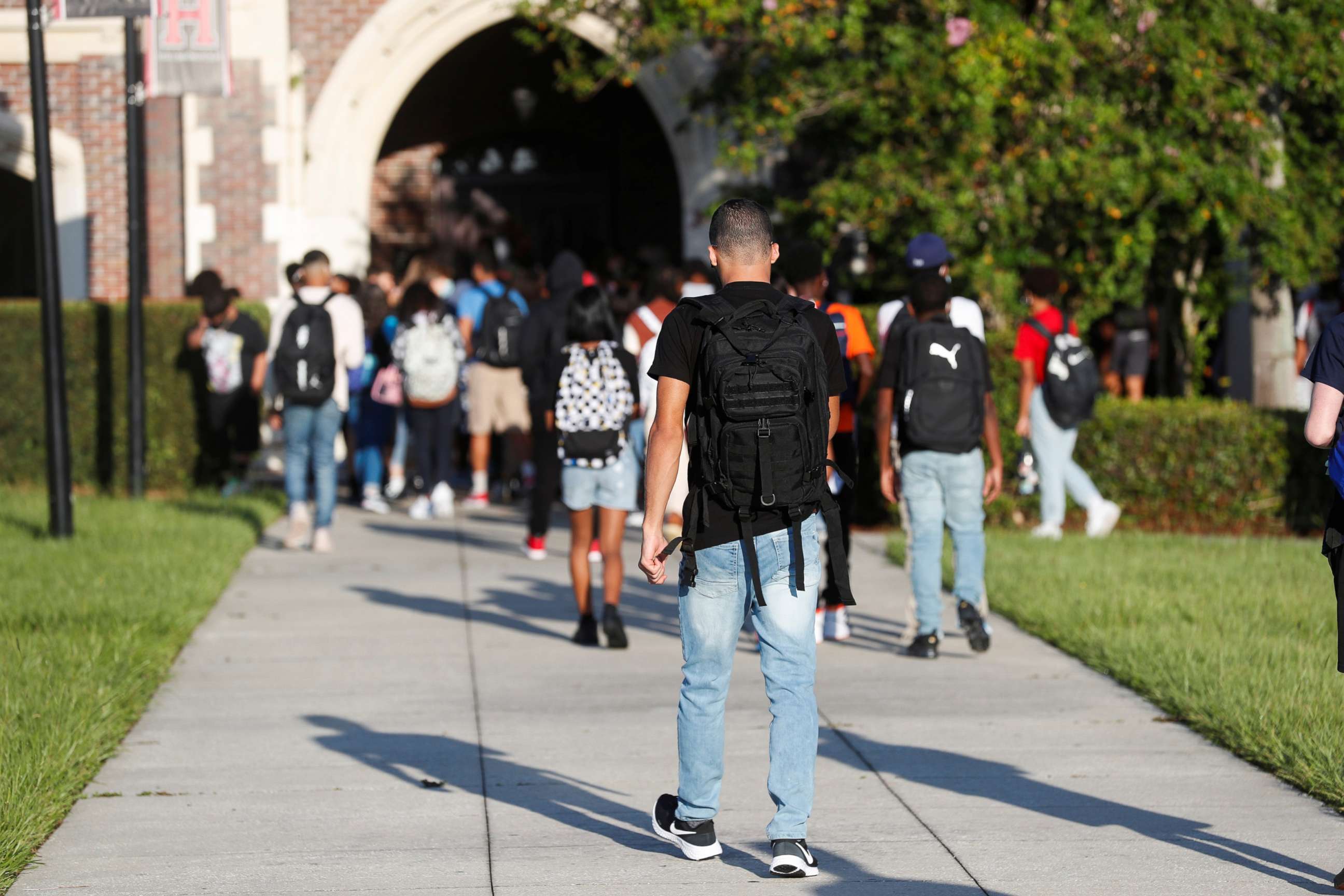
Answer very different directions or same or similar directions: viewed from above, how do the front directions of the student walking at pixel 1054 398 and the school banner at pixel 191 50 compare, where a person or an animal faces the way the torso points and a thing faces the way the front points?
very different directions

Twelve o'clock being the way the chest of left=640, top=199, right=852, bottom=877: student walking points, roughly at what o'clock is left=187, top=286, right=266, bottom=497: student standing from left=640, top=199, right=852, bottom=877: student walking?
left=187, top=286, right=266, bottom=497: student standing is roughly at 11 o'clock from left=640, top=199, right=852, bottom=877: student walking.

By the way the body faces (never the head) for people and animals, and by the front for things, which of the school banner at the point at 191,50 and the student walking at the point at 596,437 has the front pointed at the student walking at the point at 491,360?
the student walking at the point at 596,437

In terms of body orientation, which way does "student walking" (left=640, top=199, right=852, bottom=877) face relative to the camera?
away from the camera

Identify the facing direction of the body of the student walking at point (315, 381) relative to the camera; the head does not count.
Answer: away from the camera

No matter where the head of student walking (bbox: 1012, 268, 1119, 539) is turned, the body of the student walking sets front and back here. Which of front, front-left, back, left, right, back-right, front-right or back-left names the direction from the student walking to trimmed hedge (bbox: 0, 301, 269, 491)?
front-left

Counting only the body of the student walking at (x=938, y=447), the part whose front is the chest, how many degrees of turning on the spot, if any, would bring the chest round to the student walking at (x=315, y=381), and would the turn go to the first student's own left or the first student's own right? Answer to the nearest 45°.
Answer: approximately 45° to the first student's own left

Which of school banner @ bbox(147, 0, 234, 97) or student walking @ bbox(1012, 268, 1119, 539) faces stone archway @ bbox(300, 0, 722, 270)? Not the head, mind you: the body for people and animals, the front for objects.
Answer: the student walking

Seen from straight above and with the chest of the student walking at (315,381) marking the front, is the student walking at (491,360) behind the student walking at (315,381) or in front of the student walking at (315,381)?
in front

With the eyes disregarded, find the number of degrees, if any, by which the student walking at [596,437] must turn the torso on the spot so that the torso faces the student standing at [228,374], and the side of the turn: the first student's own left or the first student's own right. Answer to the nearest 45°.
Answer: approximately 45° to the first student's own left

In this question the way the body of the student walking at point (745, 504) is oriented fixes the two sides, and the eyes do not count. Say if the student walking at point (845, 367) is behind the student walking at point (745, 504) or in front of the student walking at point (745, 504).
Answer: in front

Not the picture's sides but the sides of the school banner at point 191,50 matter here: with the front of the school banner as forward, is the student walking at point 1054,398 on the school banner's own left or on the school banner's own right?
on the school banner's own left

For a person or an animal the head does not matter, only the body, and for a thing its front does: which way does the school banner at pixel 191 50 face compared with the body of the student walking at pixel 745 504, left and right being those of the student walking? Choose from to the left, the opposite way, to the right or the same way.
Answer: the opposite way

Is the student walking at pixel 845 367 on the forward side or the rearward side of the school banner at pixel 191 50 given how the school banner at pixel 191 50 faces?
on the forward side

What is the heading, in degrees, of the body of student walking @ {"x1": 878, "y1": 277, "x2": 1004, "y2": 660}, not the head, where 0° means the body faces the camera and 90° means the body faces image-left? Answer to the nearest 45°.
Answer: approximately 180°
